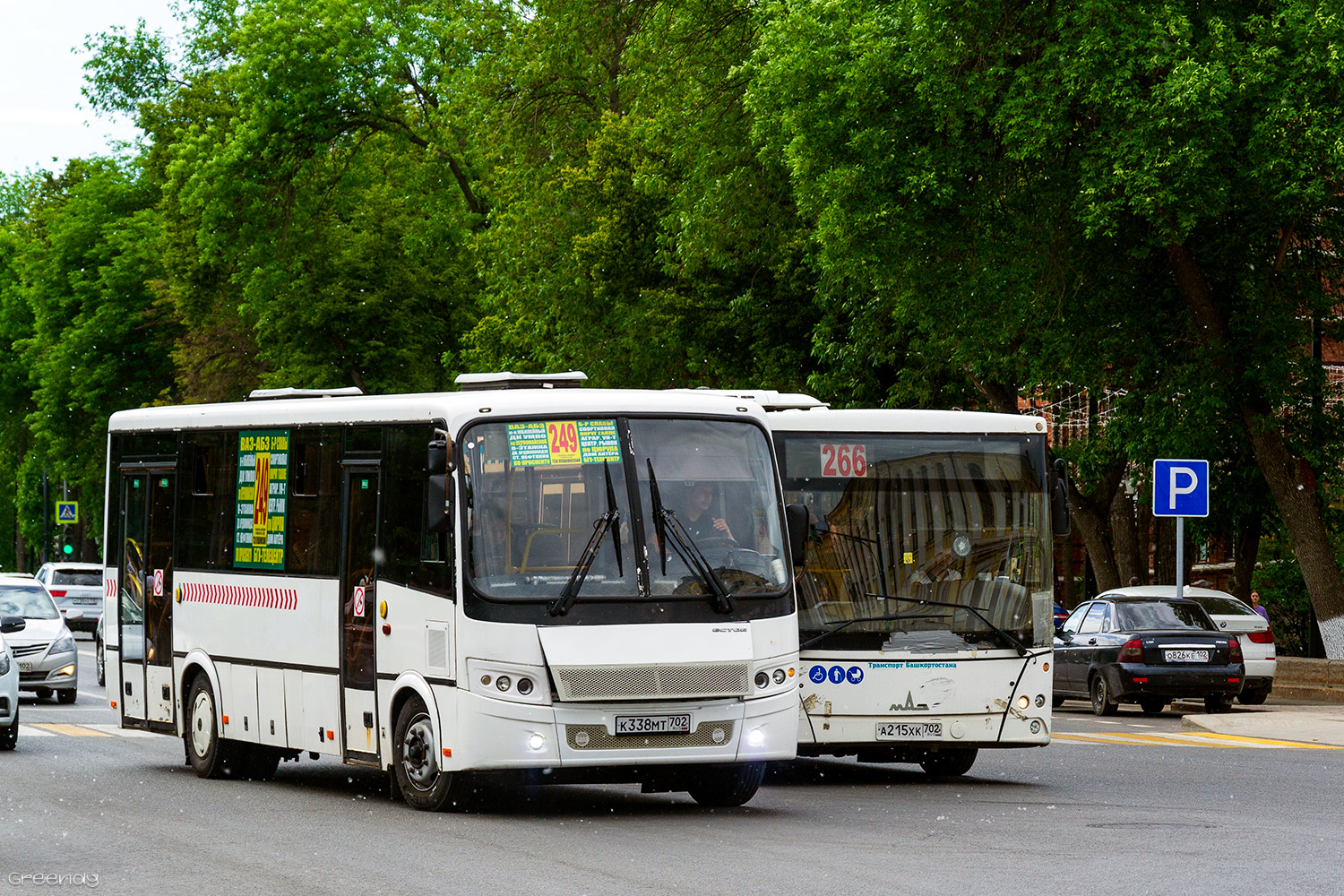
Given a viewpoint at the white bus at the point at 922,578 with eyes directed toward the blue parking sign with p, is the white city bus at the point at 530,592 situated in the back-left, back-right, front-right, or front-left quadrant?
back-left

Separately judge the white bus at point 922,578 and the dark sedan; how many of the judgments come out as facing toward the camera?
1

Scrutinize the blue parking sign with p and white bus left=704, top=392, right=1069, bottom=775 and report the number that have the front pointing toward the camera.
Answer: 2

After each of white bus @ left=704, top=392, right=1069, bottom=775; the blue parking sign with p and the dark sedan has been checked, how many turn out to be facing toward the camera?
2

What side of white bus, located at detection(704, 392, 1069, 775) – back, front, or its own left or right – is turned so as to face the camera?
front

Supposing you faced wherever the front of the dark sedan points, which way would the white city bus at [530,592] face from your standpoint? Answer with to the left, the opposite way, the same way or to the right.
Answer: the opposite way

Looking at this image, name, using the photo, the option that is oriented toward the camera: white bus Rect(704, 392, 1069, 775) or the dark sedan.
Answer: the white bus

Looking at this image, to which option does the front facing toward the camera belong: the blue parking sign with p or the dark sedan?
the blue parking sign with p

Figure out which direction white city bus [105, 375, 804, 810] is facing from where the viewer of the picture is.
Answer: facing the viewer and to the right of the viewer

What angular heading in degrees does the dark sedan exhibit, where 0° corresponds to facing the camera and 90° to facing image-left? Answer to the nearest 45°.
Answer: approximately 135°

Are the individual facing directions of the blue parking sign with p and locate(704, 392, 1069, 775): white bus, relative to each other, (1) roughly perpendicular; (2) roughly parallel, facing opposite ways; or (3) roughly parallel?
roughly parallel

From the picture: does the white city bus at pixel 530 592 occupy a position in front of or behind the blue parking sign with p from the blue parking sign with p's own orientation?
in front

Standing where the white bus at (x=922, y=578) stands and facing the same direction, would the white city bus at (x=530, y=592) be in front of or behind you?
in front

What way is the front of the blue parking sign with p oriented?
toward the camera
